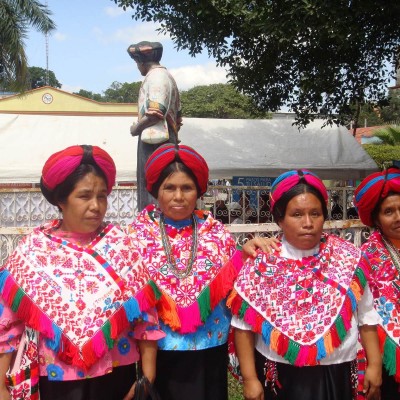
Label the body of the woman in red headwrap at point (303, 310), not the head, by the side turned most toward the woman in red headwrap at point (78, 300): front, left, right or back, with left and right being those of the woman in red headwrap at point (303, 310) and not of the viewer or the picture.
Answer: right

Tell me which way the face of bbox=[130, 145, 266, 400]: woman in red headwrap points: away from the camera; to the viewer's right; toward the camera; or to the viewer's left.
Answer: toward the camera

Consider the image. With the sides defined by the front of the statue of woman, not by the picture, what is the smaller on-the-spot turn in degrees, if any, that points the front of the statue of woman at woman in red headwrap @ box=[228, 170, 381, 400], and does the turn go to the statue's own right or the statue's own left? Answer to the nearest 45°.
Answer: approximately 90° to the statue's own left

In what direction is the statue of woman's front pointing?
to the viewer's left

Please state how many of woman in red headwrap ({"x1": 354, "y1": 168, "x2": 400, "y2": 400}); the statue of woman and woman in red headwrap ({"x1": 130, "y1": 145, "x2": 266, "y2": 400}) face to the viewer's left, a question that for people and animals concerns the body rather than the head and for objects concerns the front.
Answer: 1

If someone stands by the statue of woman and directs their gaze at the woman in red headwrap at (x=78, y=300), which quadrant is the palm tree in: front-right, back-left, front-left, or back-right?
back-right

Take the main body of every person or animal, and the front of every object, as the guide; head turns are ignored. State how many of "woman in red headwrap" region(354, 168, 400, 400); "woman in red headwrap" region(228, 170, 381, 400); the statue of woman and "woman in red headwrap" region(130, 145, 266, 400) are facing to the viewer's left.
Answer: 1

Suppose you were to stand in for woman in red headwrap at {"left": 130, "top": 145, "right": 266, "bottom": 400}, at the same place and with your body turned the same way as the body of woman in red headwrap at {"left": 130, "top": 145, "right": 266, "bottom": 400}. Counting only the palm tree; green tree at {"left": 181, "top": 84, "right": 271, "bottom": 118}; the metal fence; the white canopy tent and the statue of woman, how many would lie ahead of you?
0

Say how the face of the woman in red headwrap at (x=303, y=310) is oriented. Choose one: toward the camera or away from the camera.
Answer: toward the camera

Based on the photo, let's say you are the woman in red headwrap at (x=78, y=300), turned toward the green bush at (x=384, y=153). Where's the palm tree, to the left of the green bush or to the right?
left

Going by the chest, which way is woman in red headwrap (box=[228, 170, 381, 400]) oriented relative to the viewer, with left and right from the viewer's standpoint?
facing the viewer

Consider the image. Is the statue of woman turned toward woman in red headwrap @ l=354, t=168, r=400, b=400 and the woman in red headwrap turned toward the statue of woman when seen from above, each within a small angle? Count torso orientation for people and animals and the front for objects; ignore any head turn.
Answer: no

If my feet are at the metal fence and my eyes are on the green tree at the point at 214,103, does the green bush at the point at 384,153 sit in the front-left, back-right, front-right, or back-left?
front-right

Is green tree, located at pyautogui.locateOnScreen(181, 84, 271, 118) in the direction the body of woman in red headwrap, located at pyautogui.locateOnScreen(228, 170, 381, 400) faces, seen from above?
no

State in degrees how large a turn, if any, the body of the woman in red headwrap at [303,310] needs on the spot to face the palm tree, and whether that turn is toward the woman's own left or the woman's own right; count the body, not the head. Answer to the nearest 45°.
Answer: approximately 135° to the woman's own right

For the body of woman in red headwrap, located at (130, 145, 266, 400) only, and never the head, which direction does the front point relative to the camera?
toward the camera

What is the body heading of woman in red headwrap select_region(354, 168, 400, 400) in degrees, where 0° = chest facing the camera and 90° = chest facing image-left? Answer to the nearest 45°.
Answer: approximately 0°

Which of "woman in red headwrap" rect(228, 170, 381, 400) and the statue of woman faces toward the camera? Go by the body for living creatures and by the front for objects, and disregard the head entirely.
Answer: the woman in red headwrap
